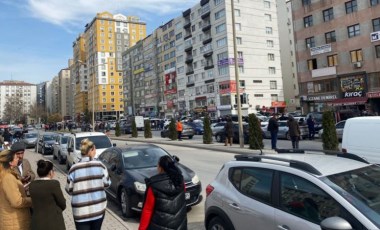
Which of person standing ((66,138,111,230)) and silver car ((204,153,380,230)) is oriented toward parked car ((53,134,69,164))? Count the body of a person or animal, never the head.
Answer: the person standing

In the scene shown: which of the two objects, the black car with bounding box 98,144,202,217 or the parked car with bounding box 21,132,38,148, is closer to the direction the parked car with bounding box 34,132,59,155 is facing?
the black car

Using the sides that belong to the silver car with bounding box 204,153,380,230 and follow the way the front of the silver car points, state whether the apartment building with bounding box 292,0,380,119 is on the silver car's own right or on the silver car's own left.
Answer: on the silver car's own left

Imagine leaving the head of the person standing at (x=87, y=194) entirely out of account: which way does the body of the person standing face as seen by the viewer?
away from the camera

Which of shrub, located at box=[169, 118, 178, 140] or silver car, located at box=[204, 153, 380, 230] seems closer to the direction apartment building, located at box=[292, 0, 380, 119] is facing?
the shrub
